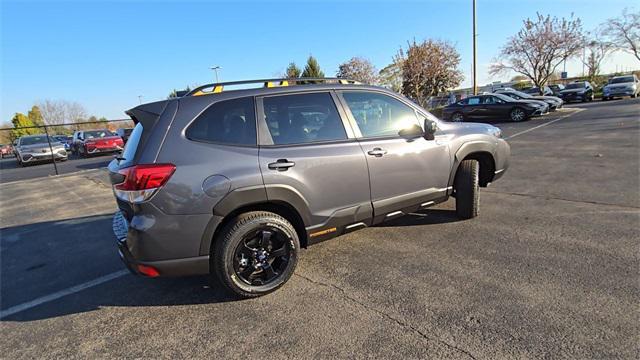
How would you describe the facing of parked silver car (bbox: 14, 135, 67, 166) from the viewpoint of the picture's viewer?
facing the viewer and to the right of the viewer

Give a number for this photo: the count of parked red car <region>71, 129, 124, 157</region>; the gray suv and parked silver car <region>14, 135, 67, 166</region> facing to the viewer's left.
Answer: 0

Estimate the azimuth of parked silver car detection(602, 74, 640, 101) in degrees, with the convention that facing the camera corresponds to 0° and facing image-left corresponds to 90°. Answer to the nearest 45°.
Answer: approximately 45°

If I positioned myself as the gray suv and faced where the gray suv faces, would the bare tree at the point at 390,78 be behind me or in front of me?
in front

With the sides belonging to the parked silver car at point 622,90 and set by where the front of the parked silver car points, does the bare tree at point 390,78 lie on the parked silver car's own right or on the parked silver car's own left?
on the parked silver car's own right

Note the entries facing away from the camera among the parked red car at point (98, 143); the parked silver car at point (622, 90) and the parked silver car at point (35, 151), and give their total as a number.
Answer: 0

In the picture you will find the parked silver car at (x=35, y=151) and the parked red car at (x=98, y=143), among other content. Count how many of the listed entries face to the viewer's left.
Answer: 0

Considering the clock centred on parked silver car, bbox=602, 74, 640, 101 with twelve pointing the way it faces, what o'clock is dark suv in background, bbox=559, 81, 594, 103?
The dark suv in background is roughly at 2 o'clock from the parked silver car.

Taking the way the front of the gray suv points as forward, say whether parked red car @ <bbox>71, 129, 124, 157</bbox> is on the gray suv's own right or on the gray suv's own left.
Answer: on the gray suv's own left

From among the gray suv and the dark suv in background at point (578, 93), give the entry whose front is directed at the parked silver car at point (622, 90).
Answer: the gray suv

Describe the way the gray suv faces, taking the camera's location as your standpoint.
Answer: facing away from the viewer and to the right of the viewer

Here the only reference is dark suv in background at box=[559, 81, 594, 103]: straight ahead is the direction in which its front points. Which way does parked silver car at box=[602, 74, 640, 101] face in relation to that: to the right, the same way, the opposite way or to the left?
the same way

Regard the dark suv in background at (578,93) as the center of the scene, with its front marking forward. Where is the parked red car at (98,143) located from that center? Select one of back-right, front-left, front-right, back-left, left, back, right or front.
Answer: front

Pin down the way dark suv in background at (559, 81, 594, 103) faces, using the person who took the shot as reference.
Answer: facing the viewer and to the left of the viewer

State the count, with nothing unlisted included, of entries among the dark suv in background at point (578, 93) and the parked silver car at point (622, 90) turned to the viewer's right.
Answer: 0
